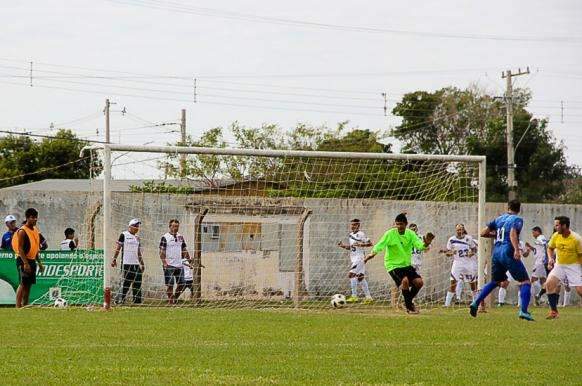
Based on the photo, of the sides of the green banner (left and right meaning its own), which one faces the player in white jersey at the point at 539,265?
left

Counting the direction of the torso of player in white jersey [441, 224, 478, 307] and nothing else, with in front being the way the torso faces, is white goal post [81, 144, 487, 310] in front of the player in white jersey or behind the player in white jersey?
in front

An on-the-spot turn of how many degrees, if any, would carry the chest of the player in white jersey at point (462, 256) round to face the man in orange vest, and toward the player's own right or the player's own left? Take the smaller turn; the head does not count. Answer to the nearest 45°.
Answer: approximately 45° to the player's own right

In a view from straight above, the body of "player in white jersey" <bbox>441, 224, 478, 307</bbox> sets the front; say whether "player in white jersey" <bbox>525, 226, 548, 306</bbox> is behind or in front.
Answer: behind

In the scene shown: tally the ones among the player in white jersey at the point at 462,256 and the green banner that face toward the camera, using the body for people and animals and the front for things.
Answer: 2

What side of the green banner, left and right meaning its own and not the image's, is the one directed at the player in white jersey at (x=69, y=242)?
back

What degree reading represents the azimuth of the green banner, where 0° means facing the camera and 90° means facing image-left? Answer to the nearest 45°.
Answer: approximately 0°
